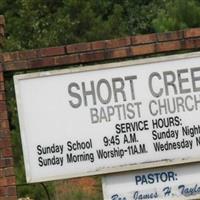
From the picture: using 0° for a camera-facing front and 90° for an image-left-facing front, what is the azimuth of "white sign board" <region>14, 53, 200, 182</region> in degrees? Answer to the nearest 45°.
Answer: approximately 0°
